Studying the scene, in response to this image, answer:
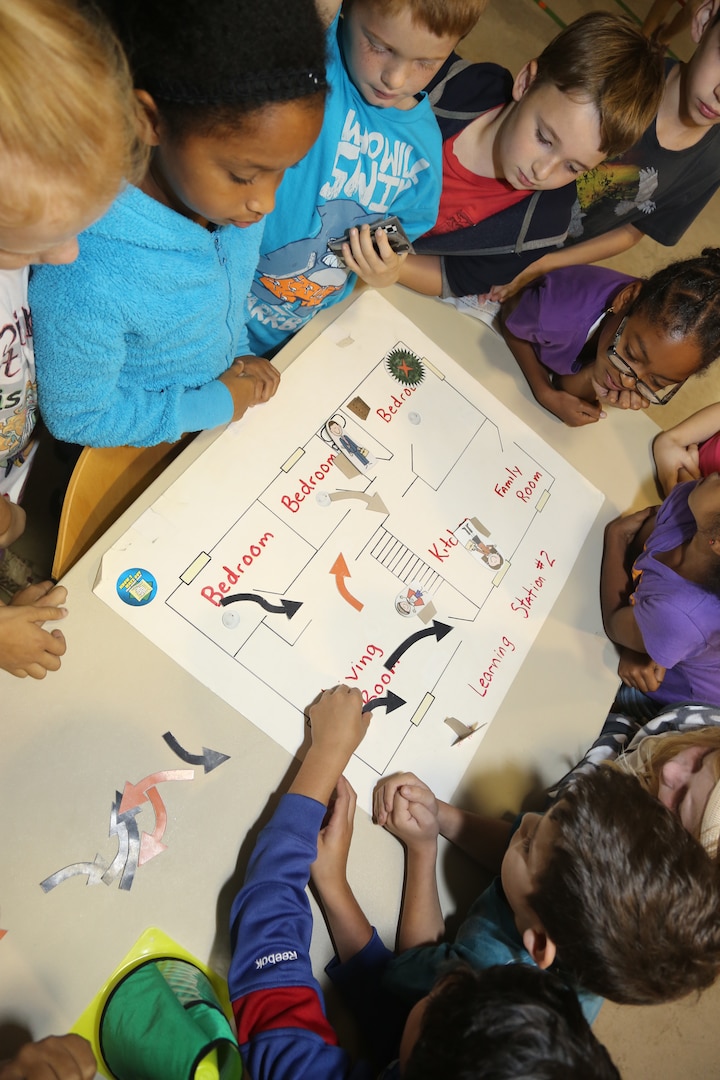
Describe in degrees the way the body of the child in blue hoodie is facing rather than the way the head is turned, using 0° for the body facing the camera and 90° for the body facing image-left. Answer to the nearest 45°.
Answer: approximately 315°

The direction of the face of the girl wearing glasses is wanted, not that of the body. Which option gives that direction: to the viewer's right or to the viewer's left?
to the viewer's left

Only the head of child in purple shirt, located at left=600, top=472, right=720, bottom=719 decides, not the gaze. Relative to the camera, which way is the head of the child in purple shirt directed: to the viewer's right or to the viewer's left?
to the viewer's left
